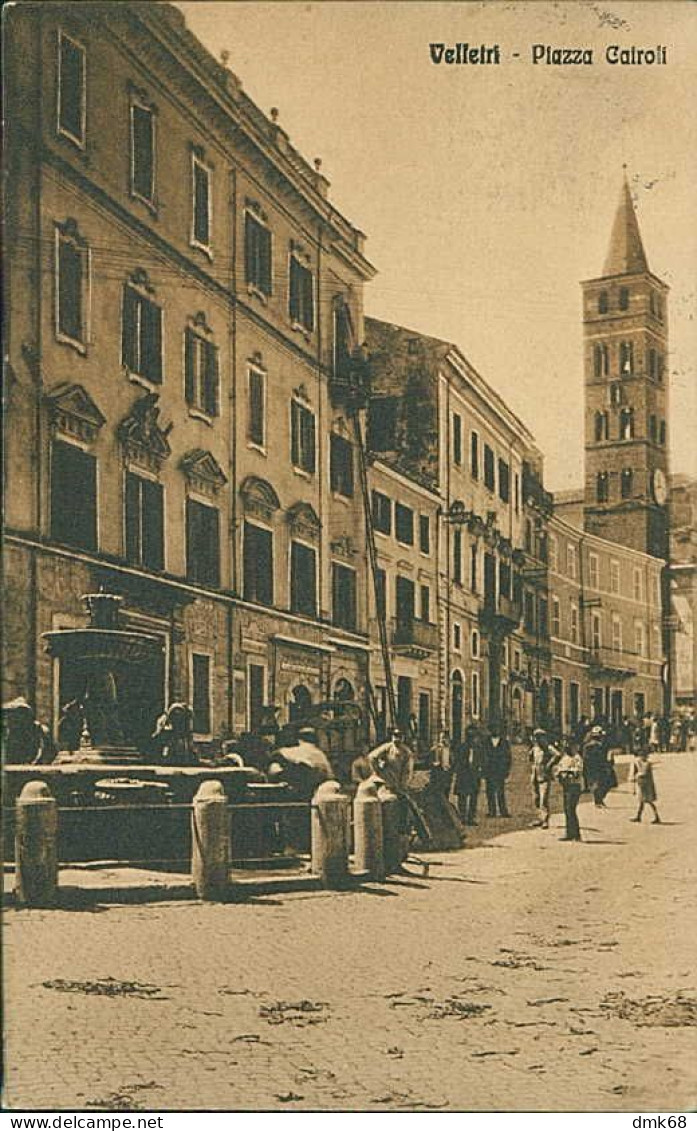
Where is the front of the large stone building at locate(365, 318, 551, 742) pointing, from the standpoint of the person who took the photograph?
facing the viewer and to the right of the viewer

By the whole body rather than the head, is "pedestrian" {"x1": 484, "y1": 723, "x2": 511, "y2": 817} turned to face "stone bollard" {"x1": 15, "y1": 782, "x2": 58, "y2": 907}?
no

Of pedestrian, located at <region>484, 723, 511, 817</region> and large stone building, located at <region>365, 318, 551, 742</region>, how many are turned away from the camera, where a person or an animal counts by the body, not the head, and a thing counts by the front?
0

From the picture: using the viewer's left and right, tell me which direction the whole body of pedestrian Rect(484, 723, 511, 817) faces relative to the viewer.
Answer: facing the viewer

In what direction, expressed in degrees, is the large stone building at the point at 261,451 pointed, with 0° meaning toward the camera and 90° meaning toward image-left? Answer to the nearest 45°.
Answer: approximately 315°

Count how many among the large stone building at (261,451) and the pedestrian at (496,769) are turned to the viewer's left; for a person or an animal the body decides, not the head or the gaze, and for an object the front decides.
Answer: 0

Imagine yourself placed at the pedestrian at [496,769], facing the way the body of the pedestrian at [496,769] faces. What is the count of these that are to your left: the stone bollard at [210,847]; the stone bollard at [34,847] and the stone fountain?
0
